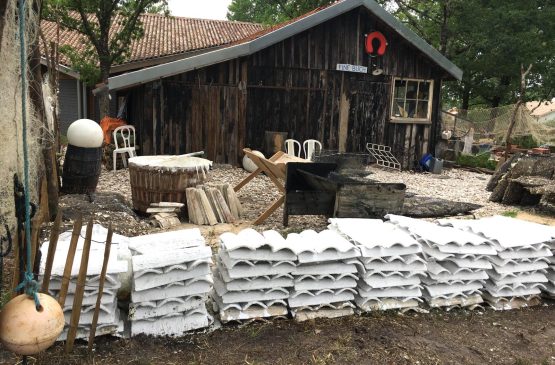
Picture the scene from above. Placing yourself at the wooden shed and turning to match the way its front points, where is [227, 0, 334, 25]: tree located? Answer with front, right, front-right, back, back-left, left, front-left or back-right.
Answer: back

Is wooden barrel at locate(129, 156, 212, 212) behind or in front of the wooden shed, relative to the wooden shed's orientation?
in front

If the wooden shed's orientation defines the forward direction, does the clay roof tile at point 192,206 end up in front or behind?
in front

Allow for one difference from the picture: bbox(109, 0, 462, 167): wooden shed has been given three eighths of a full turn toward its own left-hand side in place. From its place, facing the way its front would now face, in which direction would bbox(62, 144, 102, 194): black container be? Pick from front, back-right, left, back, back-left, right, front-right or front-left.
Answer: back

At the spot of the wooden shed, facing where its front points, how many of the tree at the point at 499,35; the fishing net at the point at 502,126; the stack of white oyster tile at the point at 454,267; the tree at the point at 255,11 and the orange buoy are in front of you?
2

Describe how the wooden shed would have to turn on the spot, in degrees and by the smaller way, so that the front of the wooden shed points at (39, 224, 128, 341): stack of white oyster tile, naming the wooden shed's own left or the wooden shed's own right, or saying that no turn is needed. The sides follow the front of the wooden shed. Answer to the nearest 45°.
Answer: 0° — it already faces it

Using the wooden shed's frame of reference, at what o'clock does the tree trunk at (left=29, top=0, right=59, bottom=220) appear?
The tree trunk is roughly at 1 o'clock from the wooden shed.

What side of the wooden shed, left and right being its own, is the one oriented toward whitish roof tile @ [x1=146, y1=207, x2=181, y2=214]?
front

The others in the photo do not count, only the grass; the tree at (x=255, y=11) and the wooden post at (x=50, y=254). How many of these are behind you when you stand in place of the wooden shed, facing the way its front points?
1

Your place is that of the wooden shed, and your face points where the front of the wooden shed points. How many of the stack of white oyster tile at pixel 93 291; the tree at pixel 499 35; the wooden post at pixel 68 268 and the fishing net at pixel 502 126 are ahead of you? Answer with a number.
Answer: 2

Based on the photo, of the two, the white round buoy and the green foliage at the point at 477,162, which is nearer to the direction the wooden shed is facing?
the white round buoy

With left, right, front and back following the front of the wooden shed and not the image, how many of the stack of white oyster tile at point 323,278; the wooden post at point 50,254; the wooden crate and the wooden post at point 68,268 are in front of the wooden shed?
4

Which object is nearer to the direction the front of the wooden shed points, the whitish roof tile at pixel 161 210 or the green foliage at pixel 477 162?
the whitish roof tile

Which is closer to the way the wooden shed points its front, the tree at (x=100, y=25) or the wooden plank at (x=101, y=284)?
the wooden plank

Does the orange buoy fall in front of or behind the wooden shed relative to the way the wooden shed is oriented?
in front

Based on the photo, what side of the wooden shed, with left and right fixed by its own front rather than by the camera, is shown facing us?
front

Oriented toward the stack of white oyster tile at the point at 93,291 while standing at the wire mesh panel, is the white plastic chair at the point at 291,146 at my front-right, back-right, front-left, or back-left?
front-right

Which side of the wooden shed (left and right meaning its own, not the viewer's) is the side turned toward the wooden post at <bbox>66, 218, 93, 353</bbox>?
front

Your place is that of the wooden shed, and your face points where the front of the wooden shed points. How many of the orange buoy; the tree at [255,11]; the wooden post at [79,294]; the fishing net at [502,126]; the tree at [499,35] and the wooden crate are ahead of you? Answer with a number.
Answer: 3
